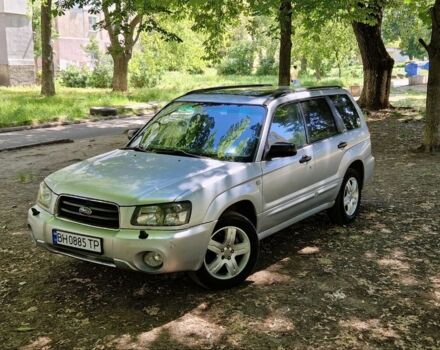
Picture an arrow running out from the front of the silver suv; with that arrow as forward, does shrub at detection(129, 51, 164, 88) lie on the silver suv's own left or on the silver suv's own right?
on the silver suv's own right

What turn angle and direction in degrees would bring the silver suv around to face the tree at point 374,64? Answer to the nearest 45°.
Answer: approximately 135° to its right

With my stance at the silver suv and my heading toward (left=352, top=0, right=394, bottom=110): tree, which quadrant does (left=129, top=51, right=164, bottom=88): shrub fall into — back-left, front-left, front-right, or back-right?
front-left

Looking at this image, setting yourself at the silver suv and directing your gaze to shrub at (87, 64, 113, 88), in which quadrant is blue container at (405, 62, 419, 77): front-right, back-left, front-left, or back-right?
front-right

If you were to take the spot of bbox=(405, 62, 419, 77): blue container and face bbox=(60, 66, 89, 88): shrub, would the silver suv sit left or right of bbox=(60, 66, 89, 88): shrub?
left

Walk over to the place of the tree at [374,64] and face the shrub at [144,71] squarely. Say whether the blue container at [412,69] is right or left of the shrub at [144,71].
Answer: right

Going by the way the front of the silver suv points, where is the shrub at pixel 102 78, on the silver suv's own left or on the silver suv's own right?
on the silver suv's own right

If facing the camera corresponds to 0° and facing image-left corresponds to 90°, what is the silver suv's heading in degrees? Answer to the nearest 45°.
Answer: approximately 45°
